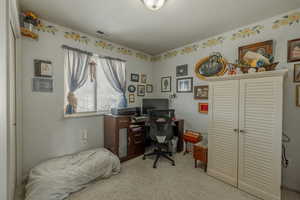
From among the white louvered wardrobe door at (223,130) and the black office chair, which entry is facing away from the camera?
the black office chair

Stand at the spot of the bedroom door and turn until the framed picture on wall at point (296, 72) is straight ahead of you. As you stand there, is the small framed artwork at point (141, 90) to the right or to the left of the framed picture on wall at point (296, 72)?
left

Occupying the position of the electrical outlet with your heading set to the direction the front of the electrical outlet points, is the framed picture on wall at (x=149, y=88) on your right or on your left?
on your left

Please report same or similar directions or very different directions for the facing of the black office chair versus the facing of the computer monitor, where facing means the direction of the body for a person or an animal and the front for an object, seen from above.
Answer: very different directions

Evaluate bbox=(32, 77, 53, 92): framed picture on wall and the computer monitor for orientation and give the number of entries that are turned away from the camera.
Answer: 0

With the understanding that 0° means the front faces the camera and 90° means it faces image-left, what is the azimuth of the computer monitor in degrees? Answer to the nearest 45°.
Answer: approximately 0°

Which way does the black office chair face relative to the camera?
away from the camera

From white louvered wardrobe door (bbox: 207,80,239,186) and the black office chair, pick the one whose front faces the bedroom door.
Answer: the white louvered wardrobe door

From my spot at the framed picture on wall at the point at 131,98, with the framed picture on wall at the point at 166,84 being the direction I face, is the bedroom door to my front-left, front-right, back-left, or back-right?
back-right

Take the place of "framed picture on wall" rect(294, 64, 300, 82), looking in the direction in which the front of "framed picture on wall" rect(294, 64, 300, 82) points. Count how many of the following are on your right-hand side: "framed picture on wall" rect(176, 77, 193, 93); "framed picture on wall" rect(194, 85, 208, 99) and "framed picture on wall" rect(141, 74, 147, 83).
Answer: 3

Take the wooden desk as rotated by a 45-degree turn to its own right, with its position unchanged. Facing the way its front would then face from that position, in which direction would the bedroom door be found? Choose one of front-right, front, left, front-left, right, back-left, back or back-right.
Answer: front-right
